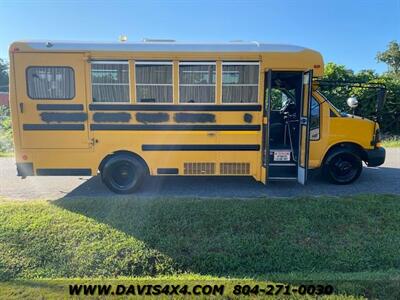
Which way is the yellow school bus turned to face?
to the viewer's right

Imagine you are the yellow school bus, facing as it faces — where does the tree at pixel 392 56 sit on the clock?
The tree is roughly at 10 o'clock from the yellow school bus.
